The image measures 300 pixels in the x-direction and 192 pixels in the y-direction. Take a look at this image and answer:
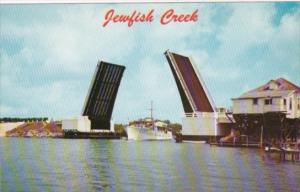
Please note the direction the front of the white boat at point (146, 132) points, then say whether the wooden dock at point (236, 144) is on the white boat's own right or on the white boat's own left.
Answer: on the white boat's own left

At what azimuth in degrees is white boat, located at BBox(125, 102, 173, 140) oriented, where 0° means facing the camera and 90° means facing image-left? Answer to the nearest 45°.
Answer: approximately 45°

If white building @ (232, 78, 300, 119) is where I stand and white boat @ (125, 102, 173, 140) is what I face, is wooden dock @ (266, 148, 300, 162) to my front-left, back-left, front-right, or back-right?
back-left
